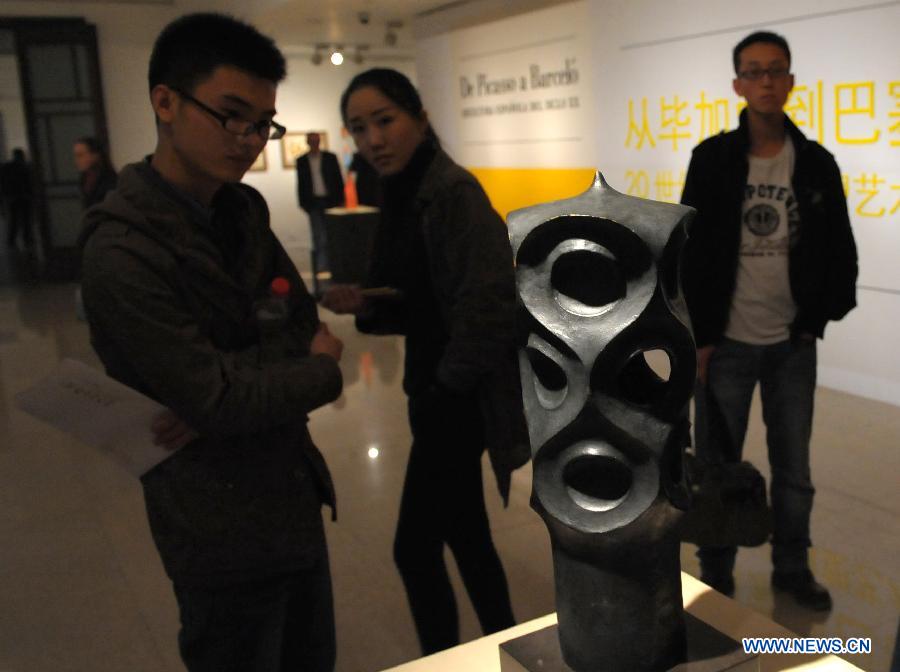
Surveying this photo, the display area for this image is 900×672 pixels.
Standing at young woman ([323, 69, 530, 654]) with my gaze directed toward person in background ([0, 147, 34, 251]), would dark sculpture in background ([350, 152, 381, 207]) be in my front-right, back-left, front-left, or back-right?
front-right

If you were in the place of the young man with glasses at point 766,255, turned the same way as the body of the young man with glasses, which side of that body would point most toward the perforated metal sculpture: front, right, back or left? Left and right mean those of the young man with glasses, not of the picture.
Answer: front

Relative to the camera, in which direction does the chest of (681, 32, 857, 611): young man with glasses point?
toward the camera

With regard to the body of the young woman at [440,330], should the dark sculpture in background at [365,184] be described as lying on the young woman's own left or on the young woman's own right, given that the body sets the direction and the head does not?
on the young woman's own right

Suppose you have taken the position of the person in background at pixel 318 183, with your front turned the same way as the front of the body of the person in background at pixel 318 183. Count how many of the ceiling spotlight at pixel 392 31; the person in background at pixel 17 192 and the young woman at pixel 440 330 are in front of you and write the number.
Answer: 1

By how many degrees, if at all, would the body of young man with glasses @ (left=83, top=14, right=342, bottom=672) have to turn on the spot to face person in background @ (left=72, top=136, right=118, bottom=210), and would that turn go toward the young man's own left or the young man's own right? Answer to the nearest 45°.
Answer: approximately 135° to the young man's own left

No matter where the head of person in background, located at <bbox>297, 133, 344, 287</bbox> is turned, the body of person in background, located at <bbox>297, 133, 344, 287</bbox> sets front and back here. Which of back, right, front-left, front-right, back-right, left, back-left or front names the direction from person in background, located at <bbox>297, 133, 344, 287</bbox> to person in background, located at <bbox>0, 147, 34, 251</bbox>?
back-right

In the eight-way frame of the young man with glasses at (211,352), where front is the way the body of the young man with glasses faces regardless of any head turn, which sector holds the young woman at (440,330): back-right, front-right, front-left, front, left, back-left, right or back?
left

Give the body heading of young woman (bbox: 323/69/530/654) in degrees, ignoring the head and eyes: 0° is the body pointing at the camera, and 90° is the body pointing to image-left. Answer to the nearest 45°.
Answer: approximately 45°

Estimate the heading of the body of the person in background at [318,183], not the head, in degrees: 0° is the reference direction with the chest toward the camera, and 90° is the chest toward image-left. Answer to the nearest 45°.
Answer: approximately 0°

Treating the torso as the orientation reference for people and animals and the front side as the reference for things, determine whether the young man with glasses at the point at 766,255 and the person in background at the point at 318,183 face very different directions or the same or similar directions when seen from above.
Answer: same or similar directions

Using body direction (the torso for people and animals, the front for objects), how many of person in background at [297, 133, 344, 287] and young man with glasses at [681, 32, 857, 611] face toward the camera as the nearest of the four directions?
2

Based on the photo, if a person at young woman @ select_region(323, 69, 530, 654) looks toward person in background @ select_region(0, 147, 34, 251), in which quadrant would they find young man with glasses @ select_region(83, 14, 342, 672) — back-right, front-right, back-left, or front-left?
back-left

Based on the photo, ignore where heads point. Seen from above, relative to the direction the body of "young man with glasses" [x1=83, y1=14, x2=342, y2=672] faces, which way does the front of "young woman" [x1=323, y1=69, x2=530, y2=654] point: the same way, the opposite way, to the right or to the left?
to the right

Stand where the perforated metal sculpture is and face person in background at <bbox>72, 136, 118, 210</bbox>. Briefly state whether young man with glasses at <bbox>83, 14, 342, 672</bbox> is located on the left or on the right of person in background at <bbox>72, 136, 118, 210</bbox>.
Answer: left
